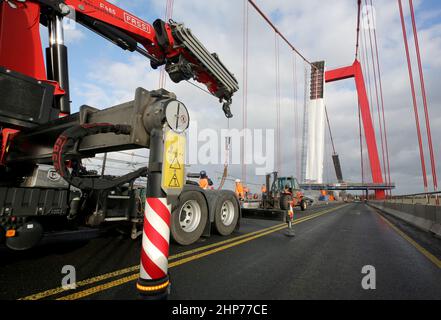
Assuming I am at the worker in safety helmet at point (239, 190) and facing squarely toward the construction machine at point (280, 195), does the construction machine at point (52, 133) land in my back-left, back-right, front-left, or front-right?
back-right

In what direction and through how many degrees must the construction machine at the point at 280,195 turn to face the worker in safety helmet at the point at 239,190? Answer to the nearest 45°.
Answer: approximately 45° to its right

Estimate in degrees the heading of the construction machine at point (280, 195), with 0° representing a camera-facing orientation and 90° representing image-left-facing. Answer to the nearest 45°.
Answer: approximately 45°

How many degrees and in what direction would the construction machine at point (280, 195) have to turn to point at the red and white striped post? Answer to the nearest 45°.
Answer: approximately 45° to its left
